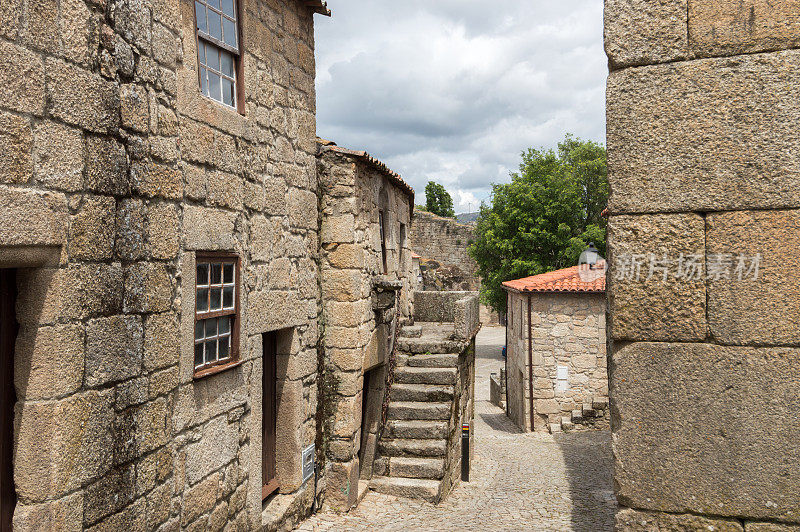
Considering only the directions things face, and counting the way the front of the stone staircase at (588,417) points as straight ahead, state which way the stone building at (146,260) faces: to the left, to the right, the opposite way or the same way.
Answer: the opposite way

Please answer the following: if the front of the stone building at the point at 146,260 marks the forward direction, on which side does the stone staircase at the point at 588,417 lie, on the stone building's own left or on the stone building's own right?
on the stone building's own left

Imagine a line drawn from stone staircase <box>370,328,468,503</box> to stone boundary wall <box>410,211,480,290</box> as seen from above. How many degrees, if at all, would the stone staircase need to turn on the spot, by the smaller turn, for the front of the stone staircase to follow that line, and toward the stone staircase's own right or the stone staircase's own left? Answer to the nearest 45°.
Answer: approximately 180°

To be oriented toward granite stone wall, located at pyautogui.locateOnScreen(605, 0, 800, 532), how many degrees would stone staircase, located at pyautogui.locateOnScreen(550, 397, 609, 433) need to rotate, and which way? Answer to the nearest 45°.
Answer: approximately 90° to its left

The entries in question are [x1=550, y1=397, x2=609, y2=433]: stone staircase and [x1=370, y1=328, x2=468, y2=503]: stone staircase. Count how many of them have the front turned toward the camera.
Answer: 1

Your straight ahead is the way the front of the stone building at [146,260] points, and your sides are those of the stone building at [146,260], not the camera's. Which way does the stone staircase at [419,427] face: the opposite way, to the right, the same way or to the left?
to the right

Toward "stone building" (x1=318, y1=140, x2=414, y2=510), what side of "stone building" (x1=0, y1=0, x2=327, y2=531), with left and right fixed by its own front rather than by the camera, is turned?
left

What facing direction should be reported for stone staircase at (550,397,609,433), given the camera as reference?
facing to the left of the viewer

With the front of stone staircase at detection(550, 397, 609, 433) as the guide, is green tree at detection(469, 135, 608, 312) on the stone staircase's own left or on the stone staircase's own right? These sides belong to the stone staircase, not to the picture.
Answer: on the stone staircase's own right
